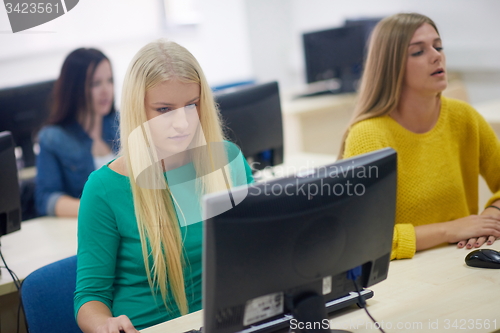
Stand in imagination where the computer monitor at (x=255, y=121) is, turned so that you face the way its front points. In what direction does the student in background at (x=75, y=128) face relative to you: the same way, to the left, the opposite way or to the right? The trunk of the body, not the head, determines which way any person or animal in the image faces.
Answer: the opposite way

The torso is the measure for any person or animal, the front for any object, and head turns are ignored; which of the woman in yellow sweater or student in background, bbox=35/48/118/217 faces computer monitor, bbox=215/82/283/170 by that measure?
the student in background

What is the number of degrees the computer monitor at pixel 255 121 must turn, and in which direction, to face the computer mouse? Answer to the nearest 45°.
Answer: approximately 180°

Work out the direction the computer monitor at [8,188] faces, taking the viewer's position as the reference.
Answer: facing away from the viewer and to the left of the viewer

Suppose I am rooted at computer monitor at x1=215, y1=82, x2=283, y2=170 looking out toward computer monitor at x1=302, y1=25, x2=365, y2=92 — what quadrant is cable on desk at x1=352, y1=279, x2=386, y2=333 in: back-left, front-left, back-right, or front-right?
back-right

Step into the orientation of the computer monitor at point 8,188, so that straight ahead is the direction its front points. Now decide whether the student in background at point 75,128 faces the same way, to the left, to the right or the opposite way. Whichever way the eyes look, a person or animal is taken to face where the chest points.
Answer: the opposite way

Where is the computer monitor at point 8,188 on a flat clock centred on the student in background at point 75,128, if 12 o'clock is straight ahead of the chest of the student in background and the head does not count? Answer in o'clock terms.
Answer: The computer monitor is roughly at 2 o'clock from the student in background.

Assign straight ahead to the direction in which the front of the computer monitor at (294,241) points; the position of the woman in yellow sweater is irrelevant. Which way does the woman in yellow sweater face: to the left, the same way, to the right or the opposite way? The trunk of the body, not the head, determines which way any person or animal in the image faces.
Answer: the opposite way
